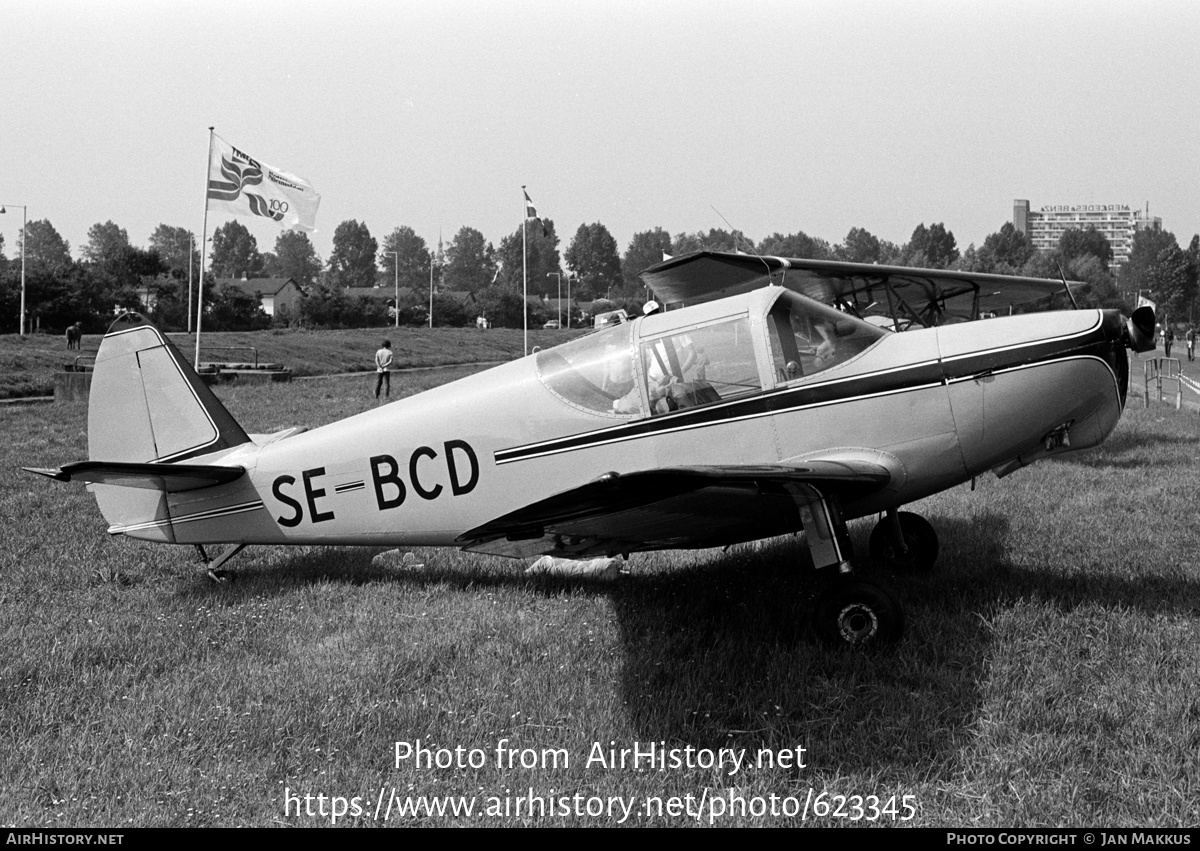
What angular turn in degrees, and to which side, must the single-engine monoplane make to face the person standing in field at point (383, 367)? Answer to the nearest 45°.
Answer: approximately 90° to its left

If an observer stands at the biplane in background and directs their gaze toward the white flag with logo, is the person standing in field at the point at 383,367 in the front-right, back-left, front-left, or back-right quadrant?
front-right

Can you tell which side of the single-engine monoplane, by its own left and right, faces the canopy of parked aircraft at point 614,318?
left

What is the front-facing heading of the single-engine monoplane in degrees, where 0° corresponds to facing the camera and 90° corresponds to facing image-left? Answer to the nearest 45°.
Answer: approximately 270°

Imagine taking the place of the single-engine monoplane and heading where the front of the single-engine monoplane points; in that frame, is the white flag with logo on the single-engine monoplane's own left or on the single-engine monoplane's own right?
on the single-engine monoplane's own left

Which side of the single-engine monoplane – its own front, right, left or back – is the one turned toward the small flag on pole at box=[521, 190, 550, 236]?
left

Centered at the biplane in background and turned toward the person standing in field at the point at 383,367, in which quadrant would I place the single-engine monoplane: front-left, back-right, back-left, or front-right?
back-left

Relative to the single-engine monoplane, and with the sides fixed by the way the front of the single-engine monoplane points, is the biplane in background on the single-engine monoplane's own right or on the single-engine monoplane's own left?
on the single-engine monoplane's own left

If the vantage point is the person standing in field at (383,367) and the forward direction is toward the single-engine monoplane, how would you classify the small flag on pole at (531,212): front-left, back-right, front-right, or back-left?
back-left
